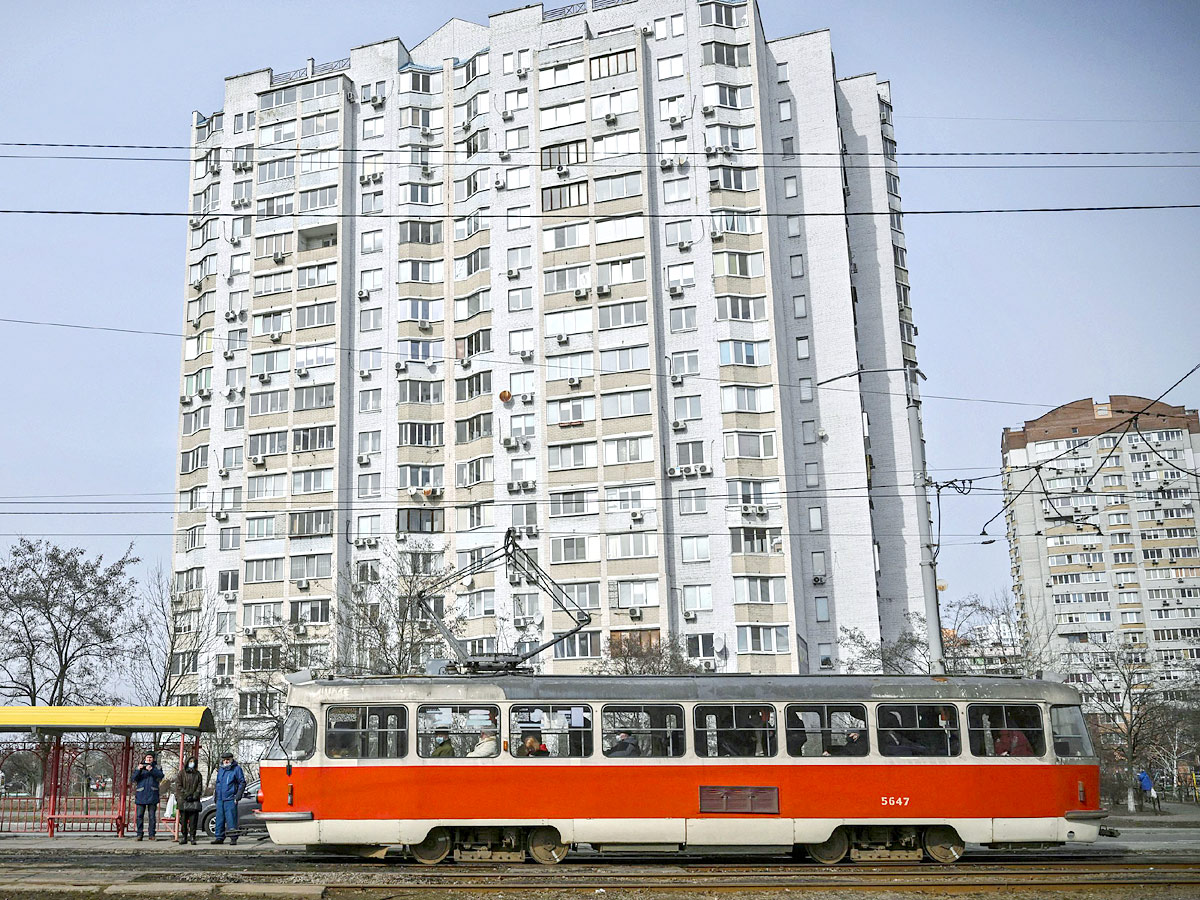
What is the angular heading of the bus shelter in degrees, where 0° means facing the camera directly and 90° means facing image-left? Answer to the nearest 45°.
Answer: approximately 0°

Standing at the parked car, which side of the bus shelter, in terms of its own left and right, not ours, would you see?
left

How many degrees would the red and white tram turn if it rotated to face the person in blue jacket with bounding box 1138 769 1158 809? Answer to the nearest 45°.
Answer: approximately 135° to its right

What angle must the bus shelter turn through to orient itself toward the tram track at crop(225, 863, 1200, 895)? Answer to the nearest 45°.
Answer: approximately 45° to its left

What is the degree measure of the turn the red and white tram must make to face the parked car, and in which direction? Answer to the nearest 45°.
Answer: approximately 45° to its right

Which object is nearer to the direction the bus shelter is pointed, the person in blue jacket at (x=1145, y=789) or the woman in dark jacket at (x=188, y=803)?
the woman in dark jacket

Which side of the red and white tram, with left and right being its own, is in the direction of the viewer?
left

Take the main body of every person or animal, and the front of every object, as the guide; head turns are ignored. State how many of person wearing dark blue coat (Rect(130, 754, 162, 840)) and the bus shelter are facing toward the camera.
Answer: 2

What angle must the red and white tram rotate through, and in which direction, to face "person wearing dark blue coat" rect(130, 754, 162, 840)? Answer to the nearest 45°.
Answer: approximately 45° to its right

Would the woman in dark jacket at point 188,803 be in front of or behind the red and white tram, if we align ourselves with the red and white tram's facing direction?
in front

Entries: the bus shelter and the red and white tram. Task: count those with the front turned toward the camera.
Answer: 1

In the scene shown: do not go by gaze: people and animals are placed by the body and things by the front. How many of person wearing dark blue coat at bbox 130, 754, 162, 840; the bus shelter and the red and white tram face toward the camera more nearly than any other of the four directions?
2

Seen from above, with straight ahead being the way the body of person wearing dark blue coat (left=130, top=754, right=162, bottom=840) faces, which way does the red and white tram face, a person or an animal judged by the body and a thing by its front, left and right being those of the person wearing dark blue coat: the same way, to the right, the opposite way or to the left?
to the right

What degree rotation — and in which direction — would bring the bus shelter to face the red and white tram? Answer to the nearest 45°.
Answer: approximately 45° to its left
